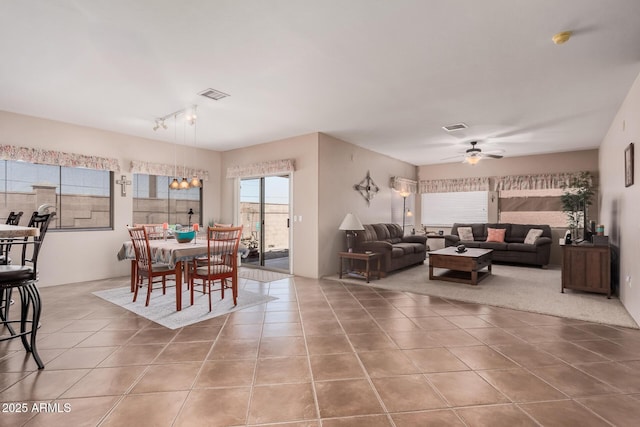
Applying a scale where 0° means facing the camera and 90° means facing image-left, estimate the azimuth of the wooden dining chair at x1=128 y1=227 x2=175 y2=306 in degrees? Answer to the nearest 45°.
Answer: approximately 225°

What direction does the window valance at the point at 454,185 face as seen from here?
toward the camera

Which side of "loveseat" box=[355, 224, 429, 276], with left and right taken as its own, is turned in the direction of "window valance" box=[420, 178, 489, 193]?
left

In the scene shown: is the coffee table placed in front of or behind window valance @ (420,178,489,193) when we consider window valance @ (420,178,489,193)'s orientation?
in front

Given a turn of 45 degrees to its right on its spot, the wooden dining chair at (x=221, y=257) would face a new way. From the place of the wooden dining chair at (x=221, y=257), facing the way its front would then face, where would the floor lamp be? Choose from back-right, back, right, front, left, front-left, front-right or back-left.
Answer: front-right

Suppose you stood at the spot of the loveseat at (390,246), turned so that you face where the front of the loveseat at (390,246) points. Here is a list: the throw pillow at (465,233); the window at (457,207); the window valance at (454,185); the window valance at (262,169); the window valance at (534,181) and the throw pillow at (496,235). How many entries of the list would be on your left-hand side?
5

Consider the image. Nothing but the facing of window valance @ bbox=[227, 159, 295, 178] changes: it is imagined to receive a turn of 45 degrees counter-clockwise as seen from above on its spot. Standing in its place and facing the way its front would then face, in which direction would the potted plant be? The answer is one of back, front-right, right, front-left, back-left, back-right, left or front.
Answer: left

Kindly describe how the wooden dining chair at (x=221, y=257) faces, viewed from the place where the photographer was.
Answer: facing away from the viewer and to the left of the viewer

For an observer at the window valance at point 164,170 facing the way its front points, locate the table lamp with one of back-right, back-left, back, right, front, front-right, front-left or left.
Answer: front

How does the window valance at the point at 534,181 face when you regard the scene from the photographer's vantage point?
facing the viewer

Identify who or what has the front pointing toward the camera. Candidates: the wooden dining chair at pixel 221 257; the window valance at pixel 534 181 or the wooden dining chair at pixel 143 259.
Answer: the window valance

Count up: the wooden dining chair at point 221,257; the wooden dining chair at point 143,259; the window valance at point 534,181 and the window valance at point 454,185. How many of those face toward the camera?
2

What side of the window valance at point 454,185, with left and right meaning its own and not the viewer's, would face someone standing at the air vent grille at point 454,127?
front

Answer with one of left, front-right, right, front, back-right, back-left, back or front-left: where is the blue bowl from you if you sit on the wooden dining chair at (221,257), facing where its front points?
front

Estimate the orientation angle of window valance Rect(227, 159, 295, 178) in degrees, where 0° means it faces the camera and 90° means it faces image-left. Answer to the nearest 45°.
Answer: approximately 45°

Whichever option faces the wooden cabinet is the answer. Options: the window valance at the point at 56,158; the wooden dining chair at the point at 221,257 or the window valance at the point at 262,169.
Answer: the window valance at the point at 56,158

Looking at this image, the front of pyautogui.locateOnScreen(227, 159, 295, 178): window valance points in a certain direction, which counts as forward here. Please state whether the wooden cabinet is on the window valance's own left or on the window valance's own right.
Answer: on the window valance's own left
